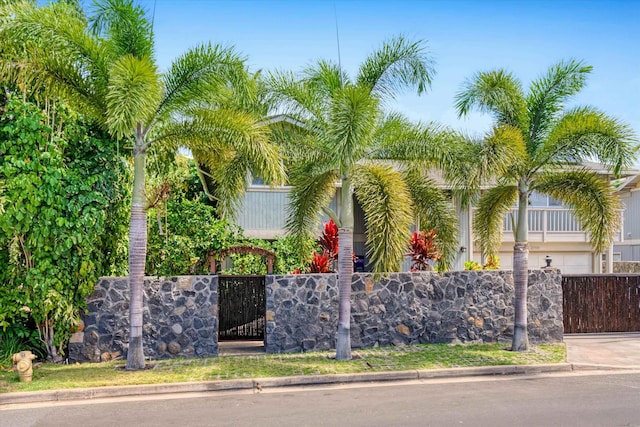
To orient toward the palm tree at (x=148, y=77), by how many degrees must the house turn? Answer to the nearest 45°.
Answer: approximately 45° to its right

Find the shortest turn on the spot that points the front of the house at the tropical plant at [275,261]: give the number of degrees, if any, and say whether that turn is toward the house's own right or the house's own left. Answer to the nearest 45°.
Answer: approximately 45° to the house's own right

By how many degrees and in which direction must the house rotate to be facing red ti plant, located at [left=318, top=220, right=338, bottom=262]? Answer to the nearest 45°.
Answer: approximately 45° to its right

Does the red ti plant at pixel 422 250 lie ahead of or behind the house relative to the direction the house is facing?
ahead

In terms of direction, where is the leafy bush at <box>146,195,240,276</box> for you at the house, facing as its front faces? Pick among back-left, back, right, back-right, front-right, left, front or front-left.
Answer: front-right

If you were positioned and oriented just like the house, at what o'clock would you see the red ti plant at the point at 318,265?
The red ti plant is roughly at 1 o'clock from the house.

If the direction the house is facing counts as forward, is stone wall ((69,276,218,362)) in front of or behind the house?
in front

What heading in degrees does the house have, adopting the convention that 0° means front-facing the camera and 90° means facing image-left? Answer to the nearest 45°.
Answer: approximately 0°

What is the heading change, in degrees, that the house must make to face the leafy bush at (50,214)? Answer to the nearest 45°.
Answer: approximately 45° to its right
